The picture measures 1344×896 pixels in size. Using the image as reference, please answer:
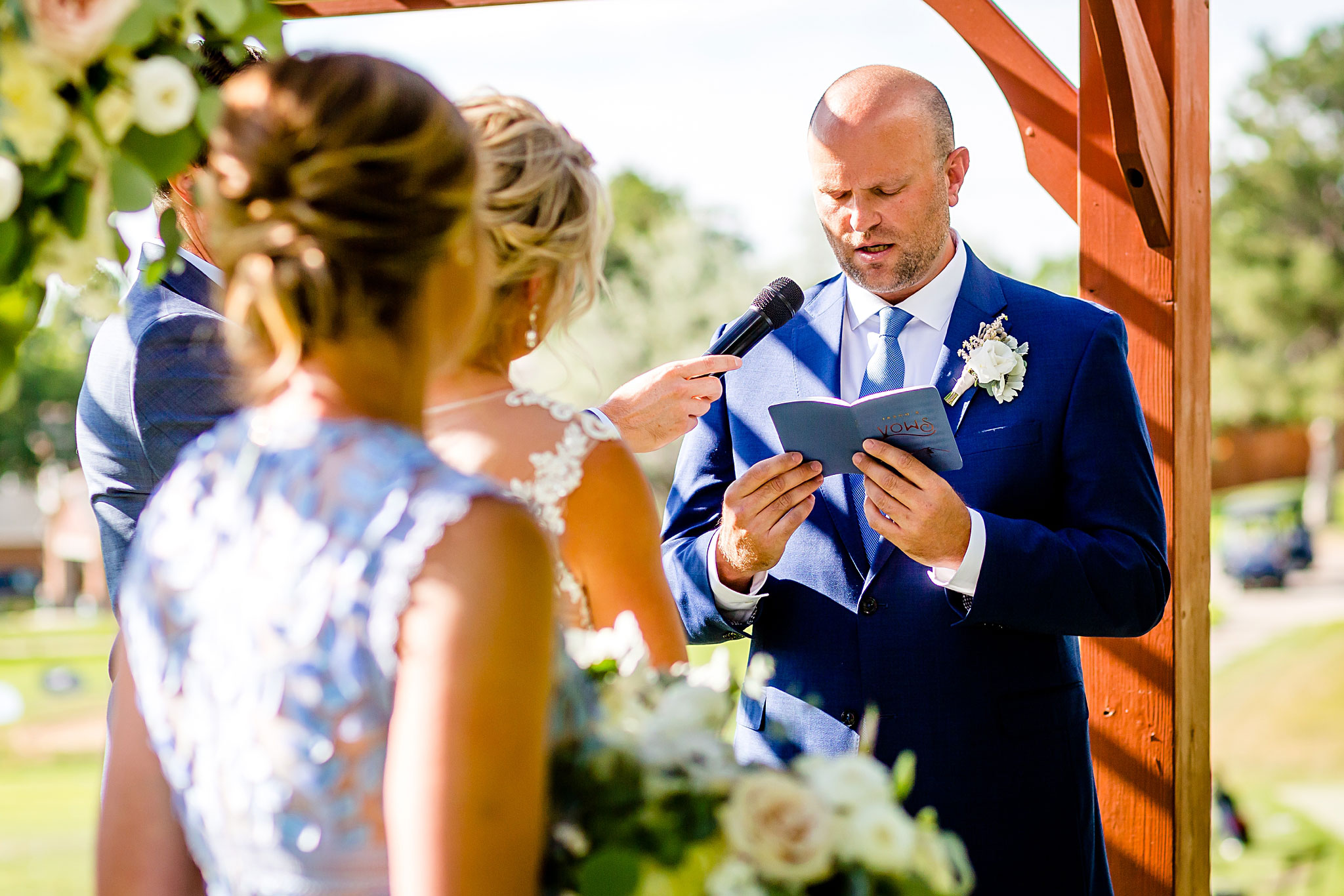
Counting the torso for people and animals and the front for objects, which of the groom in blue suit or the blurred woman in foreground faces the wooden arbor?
the blurred woman in foreground

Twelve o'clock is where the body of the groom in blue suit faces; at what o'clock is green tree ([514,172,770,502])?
The green tree is roughly at 4 o'clock from the groom in blue suit.

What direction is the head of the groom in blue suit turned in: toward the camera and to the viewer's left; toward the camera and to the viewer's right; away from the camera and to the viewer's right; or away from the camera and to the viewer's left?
toward the camera and to the viewer's left

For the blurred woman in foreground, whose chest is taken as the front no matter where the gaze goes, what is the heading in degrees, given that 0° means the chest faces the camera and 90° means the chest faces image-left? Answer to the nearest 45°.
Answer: approximately 225°

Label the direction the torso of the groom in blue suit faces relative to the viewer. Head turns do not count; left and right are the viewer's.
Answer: facing the viewer and to the left of the viewer

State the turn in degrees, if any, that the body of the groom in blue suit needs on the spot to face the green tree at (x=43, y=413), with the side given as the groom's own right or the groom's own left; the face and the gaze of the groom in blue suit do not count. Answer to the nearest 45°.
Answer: approximately 90° to the groom's own right

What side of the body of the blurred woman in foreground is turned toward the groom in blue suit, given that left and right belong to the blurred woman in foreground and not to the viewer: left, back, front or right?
front

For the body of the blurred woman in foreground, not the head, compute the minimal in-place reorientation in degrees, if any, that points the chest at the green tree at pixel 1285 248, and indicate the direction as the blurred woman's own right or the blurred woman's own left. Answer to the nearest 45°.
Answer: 0° — they already face it

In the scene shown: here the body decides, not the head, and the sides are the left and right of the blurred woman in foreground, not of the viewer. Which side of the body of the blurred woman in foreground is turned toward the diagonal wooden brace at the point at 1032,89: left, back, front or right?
front

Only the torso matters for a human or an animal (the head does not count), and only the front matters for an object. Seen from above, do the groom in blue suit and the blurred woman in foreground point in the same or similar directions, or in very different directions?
very different directions
